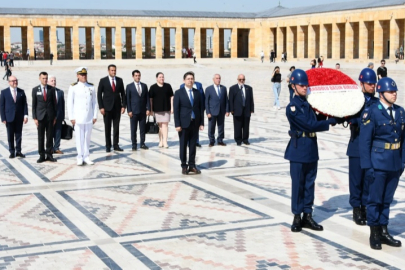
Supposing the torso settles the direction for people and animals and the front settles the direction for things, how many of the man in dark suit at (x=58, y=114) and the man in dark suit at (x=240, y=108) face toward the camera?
2

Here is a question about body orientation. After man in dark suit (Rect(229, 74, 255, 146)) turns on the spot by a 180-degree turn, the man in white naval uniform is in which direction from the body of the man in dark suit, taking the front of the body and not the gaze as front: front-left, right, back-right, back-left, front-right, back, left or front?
back-left

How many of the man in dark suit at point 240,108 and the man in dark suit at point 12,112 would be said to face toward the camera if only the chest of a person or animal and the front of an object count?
2

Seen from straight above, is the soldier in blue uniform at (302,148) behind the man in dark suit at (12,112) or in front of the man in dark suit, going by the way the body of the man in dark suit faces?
in front

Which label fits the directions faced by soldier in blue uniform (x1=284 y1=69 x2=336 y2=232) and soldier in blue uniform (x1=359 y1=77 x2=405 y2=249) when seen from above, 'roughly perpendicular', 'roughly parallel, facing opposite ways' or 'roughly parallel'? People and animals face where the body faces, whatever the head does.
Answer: roughly parallel

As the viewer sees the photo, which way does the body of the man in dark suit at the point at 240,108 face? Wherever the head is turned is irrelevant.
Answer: toward the camera

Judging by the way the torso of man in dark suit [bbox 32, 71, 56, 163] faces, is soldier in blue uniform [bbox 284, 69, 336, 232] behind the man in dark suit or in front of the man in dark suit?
in front

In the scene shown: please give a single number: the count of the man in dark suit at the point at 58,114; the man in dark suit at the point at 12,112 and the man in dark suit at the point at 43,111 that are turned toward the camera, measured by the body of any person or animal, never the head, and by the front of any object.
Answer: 3

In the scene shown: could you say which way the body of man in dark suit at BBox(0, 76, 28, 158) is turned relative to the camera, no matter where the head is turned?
toward the camera
